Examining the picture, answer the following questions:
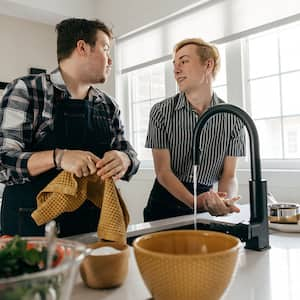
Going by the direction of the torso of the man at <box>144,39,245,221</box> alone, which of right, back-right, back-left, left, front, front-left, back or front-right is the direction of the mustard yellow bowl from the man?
front

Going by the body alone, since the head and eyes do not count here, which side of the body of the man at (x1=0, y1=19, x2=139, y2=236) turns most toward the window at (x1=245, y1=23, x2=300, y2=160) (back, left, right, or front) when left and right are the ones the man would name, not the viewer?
left

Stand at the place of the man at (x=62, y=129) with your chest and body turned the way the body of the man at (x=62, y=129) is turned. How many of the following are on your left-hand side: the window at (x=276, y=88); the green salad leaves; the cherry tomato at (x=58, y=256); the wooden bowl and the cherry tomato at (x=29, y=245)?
1

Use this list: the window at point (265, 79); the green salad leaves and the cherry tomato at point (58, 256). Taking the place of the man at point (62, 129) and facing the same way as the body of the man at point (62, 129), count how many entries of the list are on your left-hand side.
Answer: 1

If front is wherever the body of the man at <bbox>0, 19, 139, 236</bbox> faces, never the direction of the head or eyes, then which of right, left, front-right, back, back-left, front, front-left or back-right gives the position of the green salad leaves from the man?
front-right

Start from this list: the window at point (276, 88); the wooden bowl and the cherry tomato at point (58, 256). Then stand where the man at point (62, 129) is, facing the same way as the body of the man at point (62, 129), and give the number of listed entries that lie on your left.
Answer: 1

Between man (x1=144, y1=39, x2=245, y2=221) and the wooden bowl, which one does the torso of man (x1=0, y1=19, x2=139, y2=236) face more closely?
the wooden bowl

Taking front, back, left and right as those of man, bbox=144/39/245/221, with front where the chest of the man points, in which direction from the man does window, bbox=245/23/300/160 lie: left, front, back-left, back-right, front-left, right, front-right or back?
back-left

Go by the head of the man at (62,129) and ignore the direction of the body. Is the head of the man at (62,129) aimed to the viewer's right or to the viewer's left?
to the viewer's right

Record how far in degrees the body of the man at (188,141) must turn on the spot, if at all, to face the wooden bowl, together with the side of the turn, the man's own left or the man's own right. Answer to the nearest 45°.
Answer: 0° — they already face it

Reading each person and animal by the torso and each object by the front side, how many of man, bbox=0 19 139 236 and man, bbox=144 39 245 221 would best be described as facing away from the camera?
0

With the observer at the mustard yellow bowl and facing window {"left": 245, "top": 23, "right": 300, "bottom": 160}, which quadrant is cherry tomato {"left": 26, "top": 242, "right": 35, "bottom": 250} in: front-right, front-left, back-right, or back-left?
back-left

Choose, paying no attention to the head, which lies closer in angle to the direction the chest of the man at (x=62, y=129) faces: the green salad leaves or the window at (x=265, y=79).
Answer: the green salad leaves

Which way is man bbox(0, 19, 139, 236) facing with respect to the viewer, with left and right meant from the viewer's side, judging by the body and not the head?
facing the viewer and to the right of the viewer

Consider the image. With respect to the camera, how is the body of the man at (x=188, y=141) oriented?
toward the camera

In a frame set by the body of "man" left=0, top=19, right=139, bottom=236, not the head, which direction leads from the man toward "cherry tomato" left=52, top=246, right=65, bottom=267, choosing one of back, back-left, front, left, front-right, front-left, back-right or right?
front-right
